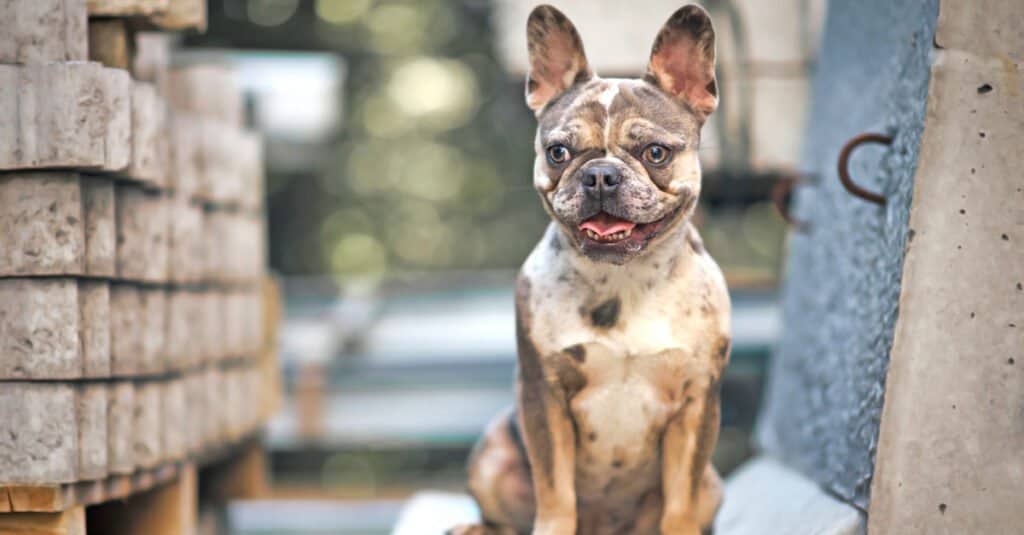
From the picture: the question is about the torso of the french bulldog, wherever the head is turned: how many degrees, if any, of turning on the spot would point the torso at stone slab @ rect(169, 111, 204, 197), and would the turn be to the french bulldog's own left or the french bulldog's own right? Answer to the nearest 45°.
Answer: approximately 135° to the french bulldog's own right

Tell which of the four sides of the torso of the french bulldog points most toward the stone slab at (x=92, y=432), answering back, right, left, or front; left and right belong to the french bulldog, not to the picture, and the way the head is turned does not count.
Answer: right

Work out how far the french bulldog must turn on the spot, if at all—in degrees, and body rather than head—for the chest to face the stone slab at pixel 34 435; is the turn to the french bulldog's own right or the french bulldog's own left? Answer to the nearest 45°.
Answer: approximately 90° to the french bulldog's own right

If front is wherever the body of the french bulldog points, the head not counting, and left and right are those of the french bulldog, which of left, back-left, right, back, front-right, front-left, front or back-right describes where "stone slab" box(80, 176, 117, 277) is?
right

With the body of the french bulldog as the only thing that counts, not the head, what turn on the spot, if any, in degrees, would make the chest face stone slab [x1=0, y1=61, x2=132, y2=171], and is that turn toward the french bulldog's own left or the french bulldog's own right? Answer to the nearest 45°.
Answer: approximately 90° to the french bulldog's own right

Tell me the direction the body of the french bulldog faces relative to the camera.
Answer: toward the camera

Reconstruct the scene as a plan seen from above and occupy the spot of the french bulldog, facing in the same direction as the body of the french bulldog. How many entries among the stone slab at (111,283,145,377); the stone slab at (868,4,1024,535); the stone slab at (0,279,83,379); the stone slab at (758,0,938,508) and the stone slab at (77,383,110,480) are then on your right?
3

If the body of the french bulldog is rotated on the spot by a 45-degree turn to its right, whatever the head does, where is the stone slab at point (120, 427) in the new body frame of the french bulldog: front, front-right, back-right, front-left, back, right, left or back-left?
front-right

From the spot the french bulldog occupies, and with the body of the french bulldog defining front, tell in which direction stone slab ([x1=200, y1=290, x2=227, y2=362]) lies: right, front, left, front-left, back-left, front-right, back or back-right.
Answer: back-right

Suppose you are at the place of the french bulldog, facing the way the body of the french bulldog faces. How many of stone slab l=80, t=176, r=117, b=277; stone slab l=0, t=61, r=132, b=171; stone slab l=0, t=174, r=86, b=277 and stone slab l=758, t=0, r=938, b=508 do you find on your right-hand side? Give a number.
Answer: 3

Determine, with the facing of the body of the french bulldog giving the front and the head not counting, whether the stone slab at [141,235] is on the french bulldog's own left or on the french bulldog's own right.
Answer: on the french bulldog's own right

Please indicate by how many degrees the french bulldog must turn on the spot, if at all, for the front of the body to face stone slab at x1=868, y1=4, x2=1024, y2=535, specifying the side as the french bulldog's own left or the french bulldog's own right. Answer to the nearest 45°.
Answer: approximately 90° to the french bulldog's own left

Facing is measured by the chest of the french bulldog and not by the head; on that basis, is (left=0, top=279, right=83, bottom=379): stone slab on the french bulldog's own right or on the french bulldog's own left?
on the french bulldog's own right

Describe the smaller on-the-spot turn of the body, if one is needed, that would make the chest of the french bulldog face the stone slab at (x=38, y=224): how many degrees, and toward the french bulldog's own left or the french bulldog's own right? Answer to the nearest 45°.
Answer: approximately 90° to the french bulldog's own right
